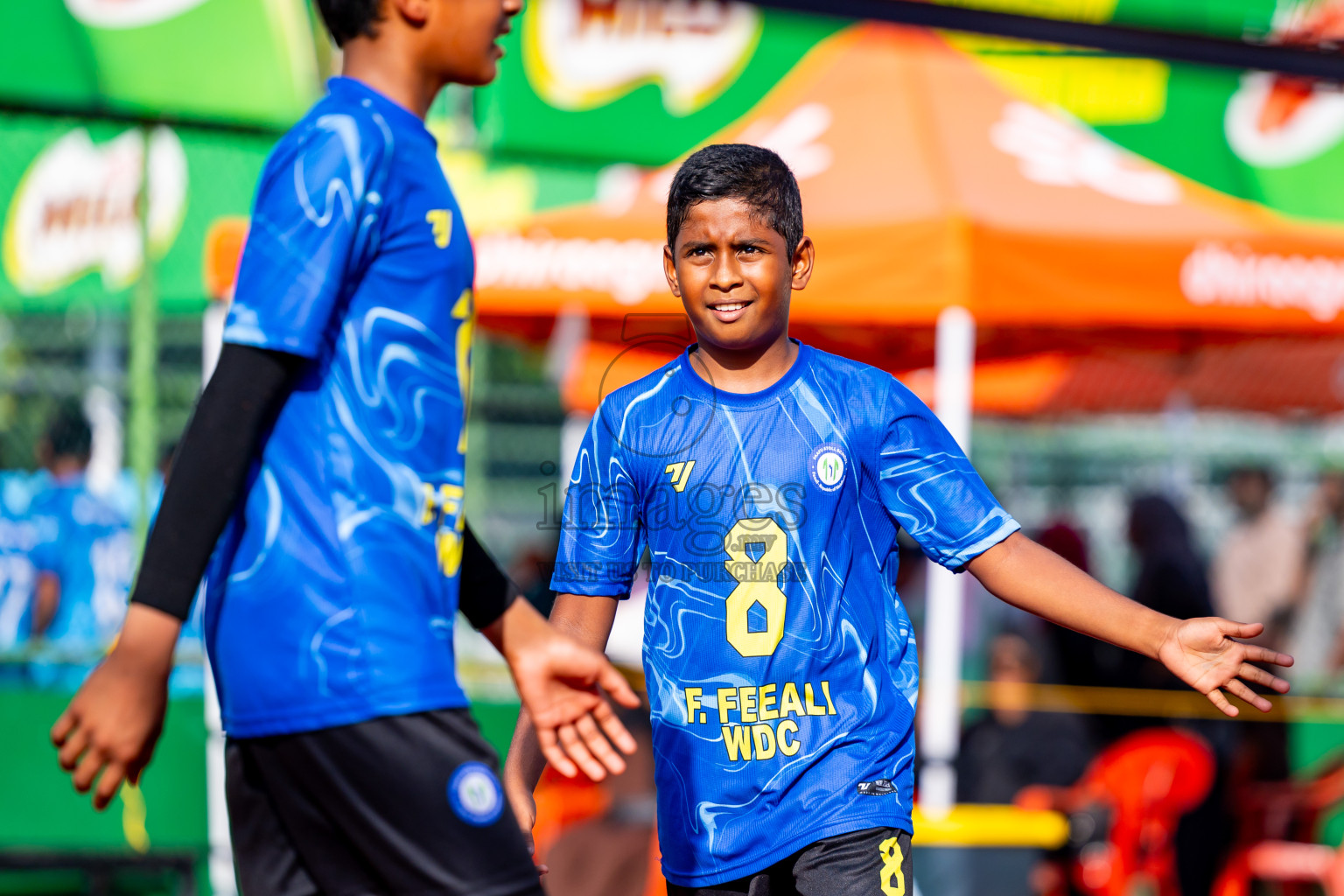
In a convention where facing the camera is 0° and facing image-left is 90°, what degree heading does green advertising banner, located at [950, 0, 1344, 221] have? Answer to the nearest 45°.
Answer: approximately 0°

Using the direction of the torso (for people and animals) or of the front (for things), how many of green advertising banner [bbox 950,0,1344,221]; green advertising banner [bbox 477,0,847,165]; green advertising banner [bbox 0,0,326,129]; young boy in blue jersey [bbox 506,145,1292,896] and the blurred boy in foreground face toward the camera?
4

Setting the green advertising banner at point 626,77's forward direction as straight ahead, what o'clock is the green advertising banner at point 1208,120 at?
the green advertising banner at point 1208,120 is roughly at 9 o'clock from the green advertising banner at point 626,77.

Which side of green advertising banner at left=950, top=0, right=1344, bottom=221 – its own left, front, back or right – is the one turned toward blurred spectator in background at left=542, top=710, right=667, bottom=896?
front

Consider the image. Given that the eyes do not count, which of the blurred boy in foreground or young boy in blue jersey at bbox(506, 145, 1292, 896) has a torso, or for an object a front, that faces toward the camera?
the young boy in blue jersey

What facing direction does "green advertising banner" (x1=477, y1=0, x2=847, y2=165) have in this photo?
toward the camera

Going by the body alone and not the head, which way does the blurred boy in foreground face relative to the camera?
to the viewer's right

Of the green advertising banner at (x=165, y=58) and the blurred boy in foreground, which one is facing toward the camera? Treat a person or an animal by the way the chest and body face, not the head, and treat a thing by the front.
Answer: the green advertising banner

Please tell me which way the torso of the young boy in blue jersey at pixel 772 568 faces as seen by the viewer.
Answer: toward the camera

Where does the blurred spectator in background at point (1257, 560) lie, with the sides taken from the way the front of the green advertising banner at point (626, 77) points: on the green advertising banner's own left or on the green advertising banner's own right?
on the green advertising banner's own left

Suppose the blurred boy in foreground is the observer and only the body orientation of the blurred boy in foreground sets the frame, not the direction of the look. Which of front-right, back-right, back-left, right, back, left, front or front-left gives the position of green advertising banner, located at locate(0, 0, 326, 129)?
left

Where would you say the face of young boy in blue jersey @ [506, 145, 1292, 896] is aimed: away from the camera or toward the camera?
toward the camera

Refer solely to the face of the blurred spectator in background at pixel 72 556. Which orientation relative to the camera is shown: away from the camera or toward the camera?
away from the camera

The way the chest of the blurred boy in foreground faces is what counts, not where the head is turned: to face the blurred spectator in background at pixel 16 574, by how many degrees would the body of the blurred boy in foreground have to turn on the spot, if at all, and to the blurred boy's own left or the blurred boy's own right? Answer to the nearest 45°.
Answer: approximately 90° to the blurred boy's own left

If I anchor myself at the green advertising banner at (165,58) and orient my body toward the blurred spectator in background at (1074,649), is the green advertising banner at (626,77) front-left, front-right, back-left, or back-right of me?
front-left

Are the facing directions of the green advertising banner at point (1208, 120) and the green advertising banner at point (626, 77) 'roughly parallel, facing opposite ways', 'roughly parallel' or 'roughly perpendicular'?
roughly parallel
